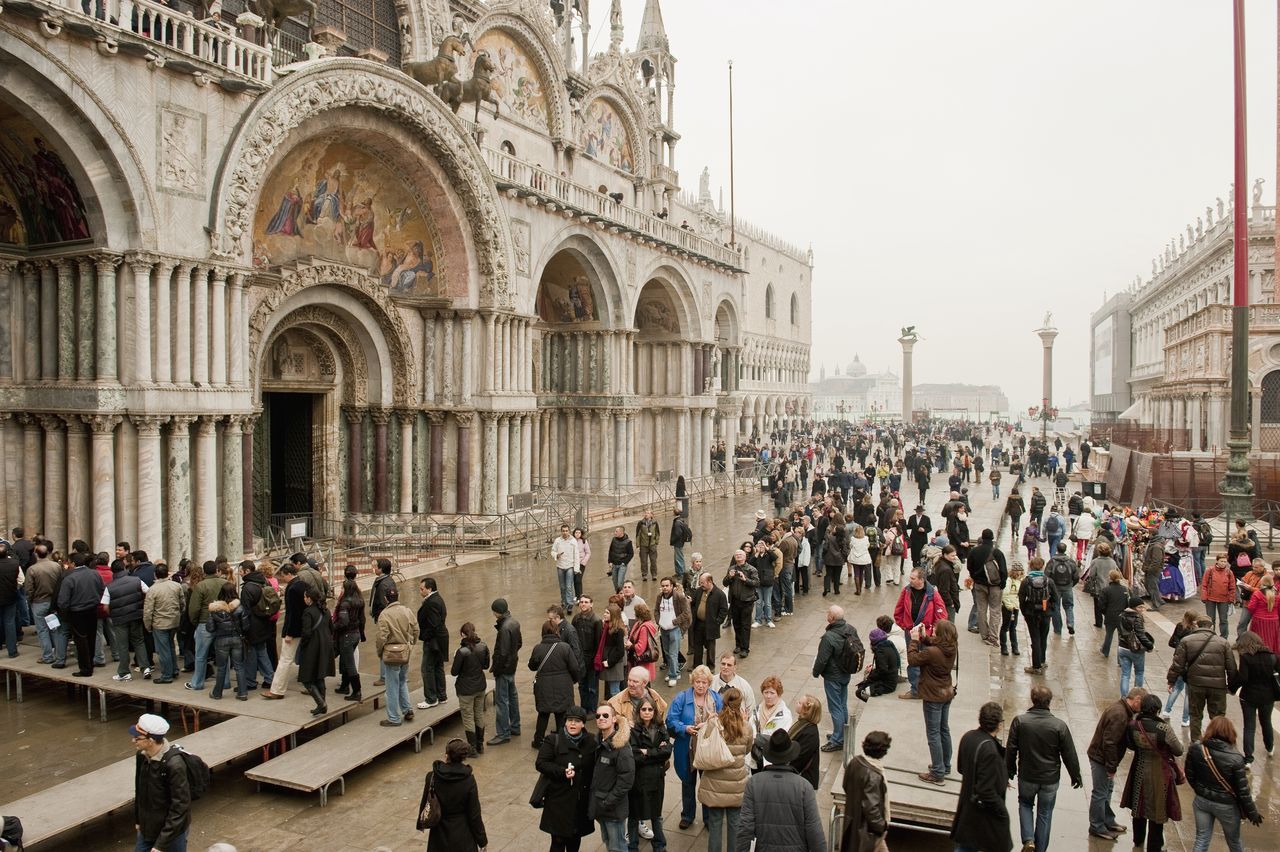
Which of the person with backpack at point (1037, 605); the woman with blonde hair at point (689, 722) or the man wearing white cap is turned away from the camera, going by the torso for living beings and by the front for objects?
the person with backpack

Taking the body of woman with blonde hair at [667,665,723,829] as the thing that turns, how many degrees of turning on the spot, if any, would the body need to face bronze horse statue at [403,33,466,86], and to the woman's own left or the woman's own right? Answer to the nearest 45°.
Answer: approximately 135° to the woman's own right

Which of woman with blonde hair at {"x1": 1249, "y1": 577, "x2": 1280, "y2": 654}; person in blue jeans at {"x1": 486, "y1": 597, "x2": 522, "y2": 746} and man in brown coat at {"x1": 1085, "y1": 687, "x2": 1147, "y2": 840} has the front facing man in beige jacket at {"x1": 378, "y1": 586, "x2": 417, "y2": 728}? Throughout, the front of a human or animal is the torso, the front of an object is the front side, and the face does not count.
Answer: the person in blue jeans

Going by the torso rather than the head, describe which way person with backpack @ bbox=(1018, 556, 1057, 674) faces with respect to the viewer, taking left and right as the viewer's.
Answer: facing away from the viewer

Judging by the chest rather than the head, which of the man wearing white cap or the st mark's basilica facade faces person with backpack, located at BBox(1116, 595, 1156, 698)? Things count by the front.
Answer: the st mark's basilica facade

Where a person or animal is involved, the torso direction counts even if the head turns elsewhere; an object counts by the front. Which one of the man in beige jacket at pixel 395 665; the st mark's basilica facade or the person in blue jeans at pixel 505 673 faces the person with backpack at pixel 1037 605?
the st mark's basilica facade

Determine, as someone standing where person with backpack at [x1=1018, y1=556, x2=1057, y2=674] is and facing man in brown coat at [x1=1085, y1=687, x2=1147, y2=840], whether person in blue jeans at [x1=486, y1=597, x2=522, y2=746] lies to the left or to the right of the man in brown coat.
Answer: right
